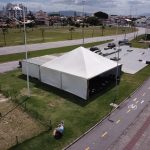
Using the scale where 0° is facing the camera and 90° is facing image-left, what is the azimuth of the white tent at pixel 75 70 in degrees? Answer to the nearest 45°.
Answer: approximately 315°
